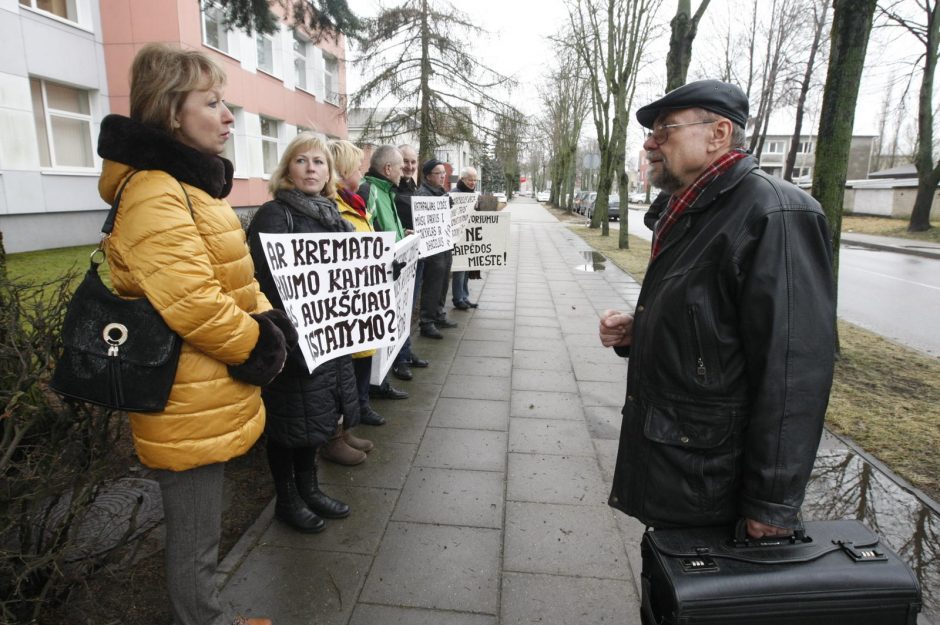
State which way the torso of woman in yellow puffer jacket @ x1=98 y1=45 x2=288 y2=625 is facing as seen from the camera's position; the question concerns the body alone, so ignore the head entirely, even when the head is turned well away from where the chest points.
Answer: to the viewer's right

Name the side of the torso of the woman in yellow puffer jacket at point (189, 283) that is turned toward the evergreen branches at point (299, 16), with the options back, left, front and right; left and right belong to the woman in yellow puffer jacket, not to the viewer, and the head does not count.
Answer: left

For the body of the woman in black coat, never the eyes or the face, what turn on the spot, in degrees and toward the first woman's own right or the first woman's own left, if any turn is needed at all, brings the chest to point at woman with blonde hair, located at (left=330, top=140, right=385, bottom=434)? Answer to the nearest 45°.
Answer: approximately 135° to the first woman's own left

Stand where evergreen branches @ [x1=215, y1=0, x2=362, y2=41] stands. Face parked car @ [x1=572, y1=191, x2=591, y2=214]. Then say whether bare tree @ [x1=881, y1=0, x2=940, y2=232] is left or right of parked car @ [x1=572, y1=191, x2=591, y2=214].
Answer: right

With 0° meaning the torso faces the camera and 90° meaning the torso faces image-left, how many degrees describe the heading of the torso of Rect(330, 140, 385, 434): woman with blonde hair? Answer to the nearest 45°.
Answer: approximately 270°

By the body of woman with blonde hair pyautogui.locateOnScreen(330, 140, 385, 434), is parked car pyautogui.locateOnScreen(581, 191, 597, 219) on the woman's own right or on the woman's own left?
on the woman's own left

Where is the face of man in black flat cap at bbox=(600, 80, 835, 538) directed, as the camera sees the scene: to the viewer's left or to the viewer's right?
to the viewer's left

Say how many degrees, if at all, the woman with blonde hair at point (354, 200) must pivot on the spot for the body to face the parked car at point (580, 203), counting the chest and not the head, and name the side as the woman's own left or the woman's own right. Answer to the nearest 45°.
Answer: approximately 45° to the woman's own left

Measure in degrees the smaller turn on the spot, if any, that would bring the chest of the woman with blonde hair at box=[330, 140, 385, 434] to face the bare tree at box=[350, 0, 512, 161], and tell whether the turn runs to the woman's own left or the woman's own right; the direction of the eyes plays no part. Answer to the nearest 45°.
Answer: approximately 90° to the woman's own left

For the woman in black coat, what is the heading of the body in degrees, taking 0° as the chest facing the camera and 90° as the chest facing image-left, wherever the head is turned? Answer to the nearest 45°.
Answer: approximately 315°

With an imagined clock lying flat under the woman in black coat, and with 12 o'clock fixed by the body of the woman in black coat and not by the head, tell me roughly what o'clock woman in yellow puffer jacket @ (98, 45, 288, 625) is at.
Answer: The woman in yellow puffer jacket is roughly at 2 o'clock from the woman in black coat.

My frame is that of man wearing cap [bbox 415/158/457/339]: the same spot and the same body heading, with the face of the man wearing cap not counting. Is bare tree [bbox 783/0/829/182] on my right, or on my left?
on my left

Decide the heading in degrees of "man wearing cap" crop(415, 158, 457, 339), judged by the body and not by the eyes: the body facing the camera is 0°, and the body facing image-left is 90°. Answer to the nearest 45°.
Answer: approximately 315°

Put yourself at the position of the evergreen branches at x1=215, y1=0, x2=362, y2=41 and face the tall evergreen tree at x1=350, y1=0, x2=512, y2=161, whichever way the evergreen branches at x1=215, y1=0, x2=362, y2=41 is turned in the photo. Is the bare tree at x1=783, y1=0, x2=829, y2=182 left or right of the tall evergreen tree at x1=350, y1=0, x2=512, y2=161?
right

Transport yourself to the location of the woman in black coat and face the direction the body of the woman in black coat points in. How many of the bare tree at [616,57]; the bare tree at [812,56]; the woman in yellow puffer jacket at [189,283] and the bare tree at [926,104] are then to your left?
3
